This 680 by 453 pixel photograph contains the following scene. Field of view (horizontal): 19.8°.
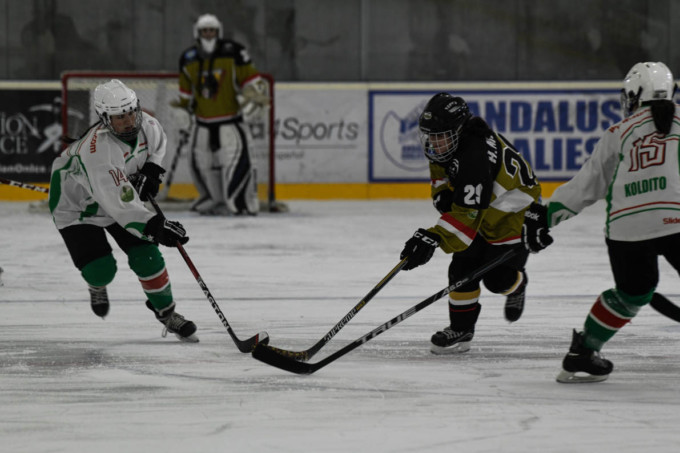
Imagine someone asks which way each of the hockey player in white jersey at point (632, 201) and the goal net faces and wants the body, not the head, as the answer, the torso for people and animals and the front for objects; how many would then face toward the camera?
1

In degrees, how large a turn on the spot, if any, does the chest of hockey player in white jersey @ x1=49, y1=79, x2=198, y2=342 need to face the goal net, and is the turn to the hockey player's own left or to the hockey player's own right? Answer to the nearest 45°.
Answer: approximately 135° to the hockey player's own left

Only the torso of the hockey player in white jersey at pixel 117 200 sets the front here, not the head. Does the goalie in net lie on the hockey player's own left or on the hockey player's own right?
on the hockey player's own left

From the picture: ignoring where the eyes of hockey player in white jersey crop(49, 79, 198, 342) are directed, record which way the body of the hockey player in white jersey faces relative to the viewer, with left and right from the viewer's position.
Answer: facing the viewer and to the right of the viewer

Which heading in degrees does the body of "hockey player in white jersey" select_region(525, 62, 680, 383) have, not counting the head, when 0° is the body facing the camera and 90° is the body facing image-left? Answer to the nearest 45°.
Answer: approximately 135°

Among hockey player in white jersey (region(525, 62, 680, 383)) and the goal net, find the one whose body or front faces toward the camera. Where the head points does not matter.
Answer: the goal net

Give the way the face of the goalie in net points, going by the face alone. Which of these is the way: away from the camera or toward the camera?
toward the camera

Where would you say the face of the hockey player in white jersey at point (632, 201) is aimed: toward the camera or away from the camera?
away from the camera

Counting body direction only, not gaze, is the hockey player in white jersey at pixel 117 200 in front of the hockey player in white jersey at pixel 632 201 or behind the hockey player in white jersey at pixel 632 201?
in front

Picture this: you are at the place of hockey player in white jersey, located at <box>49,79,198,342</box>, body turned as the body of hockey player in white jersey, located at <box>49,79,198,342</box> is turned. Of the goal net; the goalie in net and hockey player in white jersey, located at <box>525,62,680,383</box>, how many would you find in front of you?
1

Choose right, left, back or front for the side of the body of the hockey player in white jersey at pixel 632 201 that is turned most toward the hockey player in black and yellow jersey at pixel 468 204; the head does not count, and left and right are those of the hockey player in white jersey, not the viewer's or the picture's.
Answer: front

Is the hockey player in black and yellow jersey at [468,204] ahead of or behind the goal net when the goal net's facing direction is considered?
ahead

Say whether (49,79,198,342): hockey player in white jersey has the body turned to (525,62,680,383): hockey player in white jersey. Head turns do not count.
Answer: yes

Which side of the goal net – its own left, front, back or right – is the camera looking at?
front

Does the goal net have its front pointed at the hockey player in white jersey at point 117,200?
yes

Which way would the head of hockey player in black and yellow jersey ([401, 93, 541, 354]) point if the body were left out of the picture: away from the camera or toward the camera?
toward the camera
